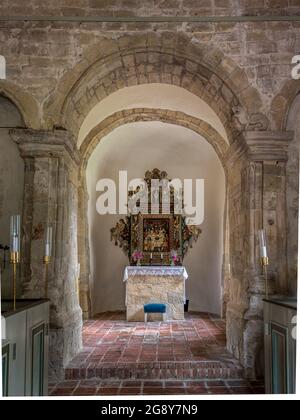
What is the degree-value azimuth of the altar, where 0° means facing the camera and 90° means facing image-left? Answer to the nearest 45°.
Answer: approximately 0°

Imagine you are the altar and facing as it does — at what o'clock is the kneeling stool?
The kneeling stool is roughly at 12 o'clock from the altar.
